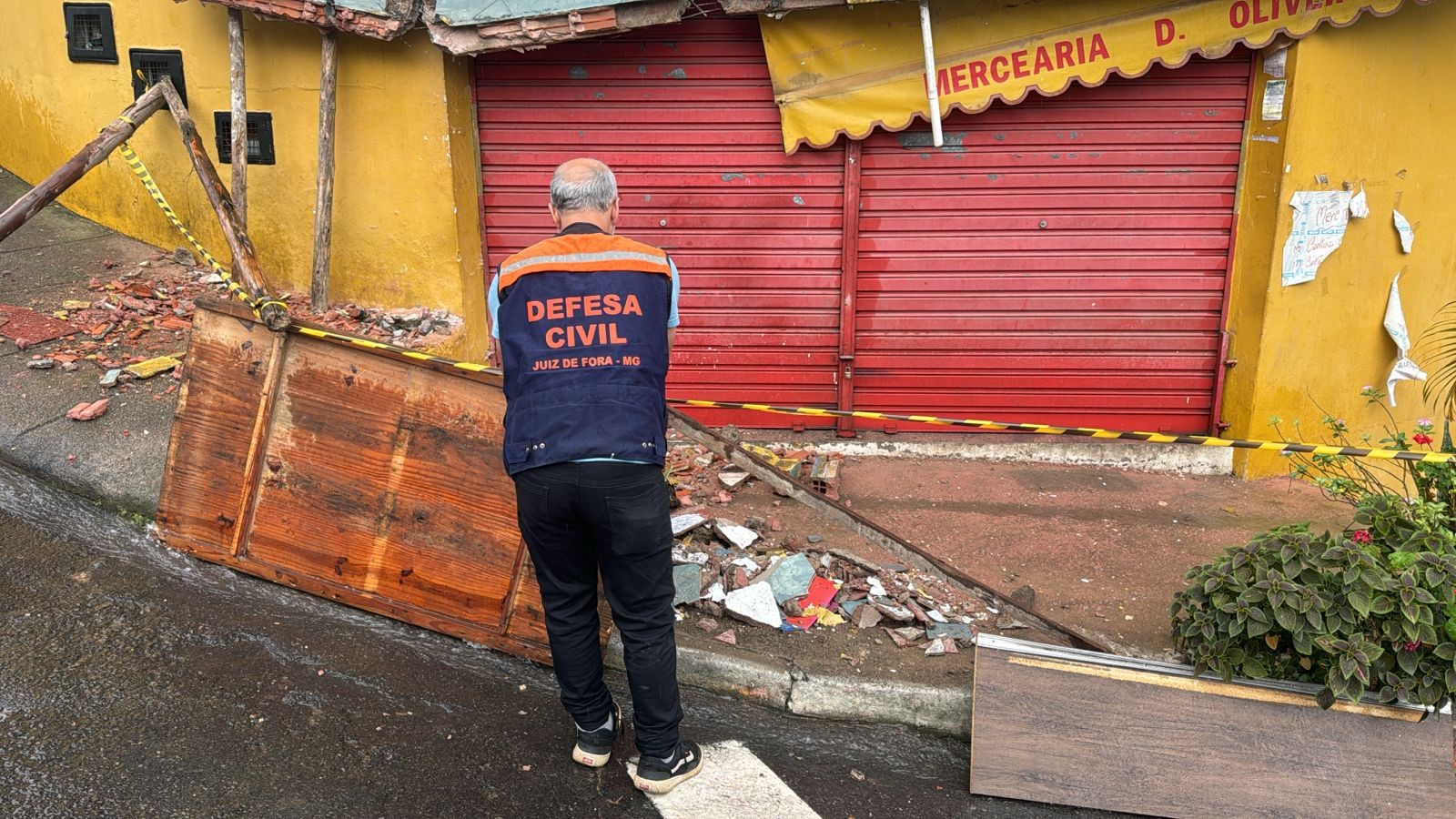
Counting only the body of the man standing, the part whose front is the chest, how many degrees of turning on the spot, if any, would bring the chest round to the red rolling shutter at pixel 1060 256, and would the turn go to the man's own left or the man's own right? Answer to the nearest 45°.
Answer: approximately 45° to the man's own right

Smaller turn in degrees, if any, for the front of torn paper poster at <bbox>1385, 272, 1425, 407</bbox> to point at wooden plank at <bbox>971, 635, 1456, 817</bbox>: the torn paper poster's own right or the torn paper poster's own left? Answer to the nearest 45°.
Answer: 0° — it already faces it

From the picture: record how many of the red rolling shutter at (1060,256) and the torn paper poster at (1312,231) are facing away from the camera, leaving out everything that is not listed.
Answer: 0

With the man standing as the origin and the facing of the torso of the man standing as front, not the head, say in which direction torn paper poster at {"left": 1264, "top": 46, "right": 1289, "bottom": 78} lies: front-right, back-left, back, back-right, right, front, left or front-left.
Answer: front-right

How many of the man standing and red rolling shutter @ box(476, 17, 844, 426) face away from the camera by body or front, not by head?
1

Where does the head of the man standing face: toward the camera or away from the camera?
away from the camera

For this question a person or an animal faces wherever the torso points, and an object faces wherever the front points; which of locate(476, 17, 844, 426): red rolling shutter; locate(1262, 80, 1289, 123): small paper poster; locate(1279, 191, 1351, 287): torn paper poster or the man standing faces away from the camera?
the man standing

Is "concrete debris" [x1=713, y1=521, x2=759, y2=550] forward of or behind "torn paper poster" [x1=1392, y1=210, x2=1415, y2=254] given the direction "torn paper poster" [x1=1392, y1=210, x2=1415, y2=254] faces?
forward

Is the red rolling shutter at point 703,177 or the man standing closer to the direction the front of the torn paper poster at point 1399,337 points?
the man standing

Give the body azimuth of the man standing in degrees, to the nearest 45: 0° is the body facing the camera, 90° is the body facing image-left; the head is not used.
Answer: approximately 180°

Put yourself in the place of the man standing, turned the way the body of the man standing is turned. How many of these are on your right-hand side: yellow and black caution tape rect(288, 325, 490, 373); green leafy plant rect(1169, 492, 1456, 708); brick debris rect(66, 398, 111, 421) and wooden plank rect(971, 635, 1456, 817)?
2

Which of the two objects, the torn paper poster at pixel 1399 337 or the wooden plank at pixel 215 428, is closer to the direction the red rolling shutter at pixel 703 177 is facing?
the wooden plank

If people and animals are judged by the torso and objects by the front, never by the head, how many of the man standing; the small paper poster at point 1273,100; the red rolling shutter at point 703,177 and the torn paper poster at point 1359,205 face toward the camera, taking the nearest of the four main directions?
3

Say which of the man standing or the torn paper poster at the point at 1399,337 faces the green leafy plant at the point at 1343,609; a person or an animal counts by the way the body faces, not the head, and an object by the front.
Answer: the torn paper poster

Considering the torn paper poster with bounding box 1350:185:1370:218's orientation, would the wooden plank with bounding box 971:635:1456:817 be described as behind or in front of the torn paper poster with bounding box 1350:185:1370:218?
in front

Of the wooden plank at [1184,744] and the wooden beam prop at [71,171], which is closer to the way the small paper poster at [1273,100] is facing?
the wooden plank

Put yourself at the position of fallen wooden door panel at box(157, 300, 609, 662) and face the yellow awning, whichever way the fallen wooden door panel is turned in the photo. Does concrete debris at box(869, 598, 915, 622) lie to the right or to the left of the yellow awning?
right

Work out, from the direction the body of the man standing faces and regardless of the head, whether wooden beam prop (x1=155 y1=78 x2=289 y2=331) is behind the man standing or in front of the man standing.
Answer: in front
